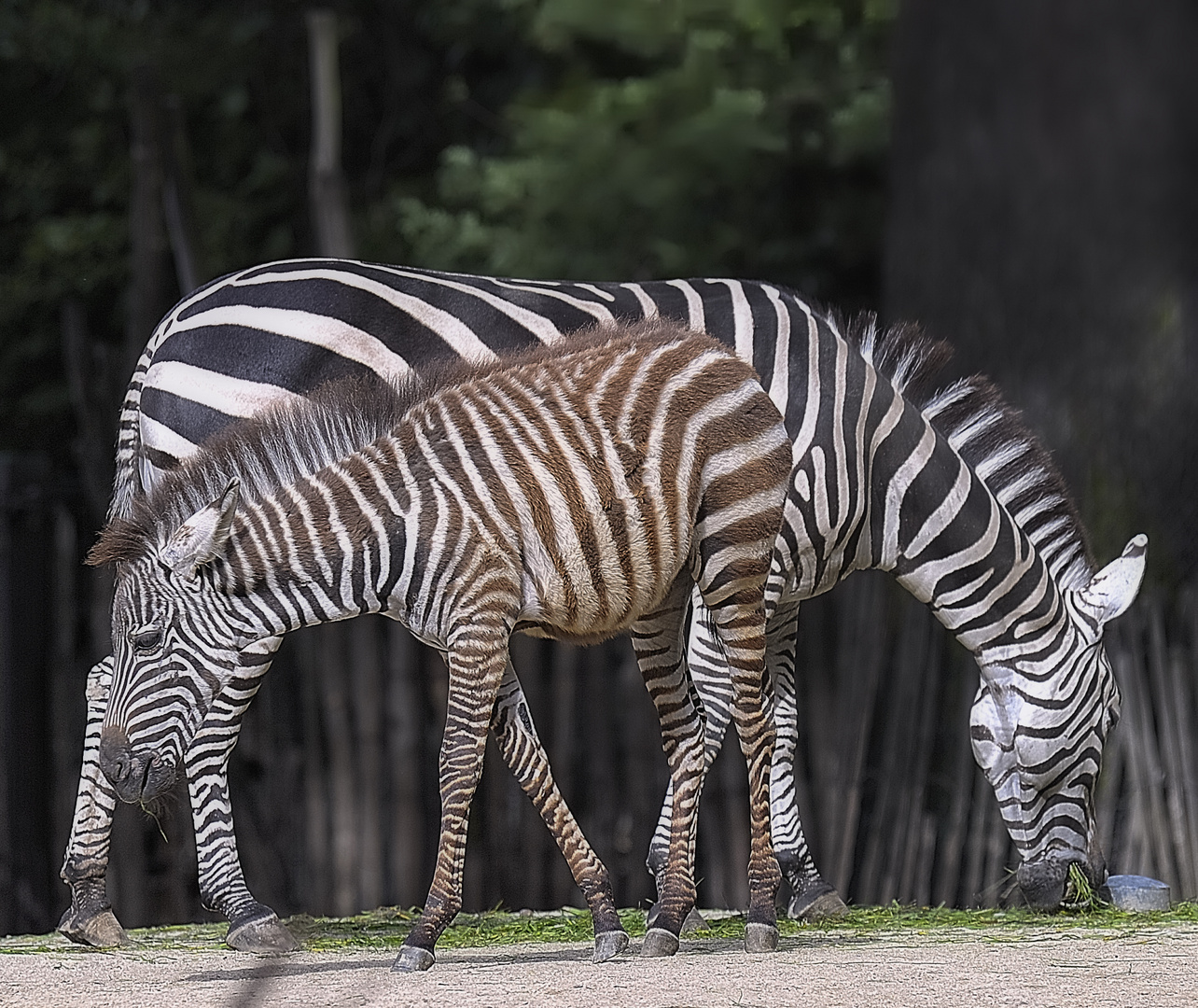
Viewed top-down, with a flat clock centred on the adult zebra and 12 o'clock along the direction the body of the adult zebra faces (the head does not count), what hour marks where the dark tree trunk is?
The dark tree trunk is roughly at 10 o'clock from the adult zebra.

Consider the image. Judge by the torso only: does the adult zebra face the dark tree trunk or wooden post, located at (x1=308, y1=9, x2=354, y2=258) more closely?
the dark tree trunk

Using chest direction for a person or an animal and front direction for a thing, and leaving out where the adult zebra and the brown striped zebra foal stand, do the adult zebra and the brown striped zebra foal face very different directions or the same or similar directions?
very different directions

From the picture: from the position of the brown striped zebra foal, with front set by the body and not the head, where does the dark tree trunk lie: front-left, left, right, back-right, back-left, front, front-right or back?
back-right

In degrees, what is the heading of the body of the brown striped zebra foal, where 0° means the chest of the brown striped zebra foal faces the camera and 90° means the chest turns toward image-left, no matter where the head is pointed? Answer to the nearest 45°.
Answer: approximately 90°

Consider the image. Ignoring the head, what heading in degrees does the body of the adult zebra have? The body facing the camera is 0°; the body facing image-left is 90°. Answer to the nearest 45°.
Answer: approximately 270°

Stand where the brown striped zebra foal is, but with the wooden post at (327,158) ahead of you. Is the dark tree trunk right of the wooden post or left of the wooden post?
right

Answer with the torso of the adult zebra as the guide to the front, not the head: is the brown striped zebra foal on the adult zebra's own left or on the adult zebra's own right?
on the adult zebra's own right

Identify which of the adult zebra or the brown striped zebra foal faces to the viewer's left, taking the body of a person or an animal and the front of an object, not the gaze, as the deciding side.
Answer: the brown striped zebra foal

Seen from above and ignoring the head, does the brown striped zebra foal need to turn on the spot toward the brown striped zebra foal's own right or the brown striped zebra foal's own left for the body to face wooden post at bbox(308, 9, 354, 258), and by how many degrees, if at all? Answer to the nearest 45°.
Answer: approximately 90° to the brown striped zebra foal's own right
